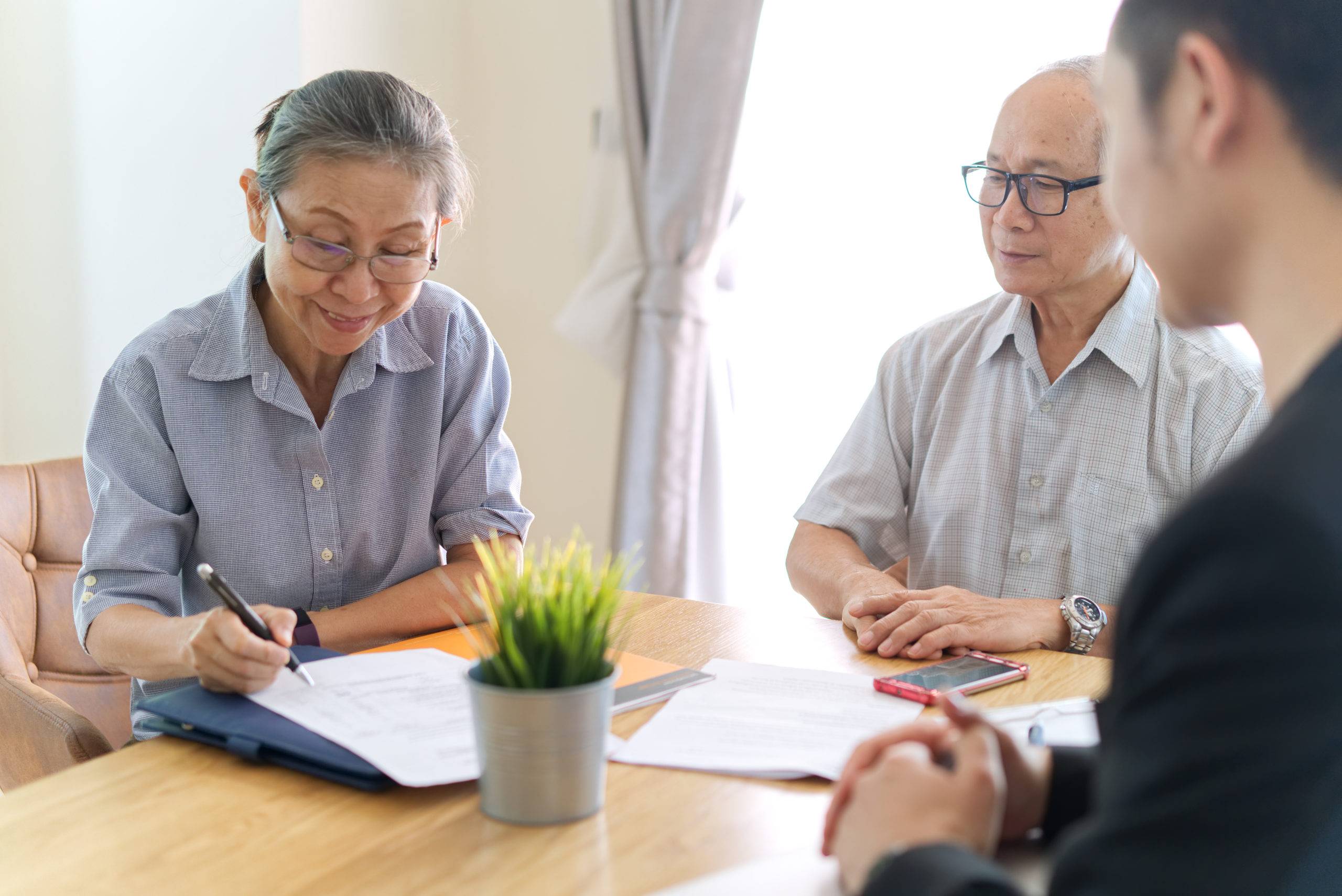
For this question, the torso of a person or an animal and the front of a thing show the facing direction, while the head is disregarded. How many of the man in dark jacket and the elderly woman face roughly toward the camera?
1

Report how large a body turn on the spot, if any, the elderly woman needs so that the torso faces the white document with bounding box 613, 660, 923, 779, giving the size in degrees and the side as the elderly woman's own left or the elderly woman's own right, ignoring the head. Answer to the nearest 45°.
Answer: approximately 45° to the elderly woman's own left

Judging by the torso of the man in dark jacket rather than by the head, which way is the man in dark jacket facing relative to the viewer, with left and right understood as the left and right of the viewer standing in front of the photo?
facing away from the viewer and to the left of the viewer

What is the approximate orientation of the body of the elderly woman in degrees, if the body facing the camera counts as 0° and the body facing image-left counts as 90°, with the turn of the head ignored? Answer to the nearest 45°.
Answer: approximately 0°

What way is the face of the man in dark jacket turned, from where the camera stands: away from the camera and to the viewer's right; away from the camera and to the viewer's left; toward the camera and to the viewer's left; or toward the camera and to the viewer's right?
away from the camera and to the viewer's left

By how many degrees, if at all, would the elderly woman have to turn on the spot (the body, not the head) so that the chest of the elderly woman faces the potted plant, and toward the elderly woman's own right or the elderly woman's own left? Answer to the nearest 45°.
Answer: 0° — they already face it
